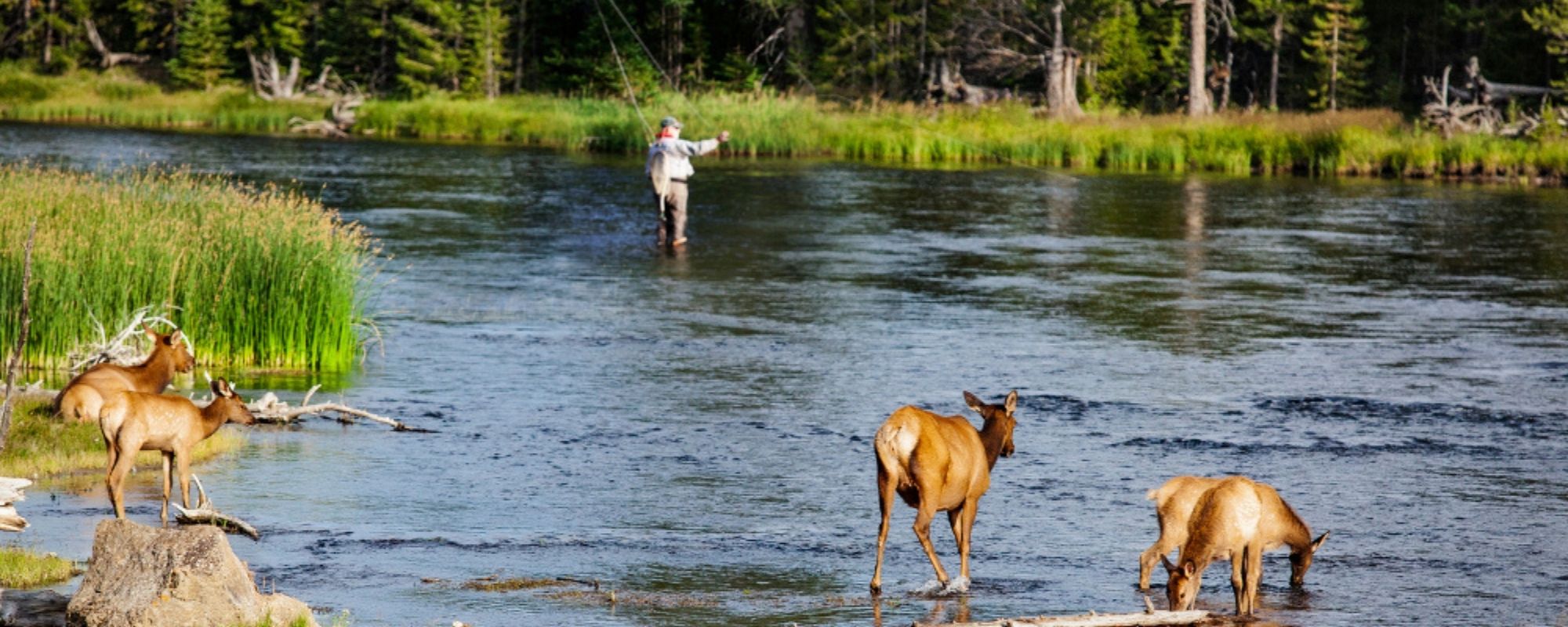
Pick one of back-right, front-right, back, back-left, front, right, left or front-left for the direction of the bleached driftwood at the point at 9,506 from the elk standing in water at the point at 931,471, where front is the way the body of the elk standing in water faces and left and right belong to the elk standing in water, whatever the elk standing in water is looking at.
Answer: back-left

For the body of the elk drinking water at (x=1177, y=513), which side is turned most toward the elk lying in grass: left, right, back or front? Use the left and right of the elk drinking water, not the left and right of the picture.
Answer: back

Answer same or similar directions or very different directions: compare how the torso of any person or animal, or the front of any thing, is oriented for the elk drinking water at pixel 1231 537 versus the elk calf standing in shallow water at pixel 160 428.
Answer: very different directions

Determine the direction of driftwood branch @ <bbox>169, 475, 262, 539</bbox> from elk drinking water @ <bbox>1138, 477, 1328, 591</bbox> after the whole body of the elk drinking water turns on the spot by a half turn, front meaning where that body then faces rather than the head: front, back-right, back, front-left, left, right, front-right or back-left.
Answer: front

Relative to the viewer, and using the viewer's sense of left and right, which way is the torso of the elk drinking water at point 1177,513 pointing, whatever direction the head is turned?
facing to the right of the viewer

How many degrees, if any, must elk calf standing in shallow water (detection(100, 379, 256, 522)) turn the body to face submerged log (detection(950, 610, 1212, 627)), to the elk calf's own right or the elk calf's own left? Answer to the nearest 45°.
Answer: approximately 45° to the elk calf's own right

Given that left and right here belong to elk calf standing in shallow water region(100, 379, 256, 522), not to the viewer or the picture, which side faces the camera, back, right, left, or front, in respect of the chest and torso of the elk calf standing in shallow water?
right

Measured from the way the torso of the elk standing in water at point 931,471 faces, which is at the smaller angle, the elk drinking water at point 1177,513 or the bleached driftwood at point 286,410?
the elk drinking water

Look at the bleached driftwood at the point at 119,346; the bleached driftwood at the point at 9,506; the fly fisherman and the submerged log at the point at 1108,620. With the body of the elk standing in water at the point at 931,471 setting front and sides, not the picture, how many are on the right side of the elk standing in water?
1

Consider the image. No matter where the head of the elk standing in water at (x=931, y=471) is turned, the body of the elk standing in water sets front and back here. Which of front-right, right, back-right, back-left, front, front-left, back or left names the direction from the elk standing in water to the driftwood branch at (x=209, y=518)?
back-left

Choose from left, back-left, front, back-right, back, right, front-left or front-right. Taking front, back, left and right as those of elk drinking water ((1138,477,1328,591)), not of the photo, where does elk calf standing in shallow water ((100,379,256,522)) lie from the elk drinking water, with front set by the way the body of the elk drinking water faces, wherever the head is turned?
back

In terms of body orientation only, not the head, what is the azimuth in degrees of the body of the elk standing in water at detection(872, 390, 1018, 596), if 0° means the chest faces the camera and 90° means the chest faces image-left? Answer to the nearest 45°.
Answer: approximately 225°
